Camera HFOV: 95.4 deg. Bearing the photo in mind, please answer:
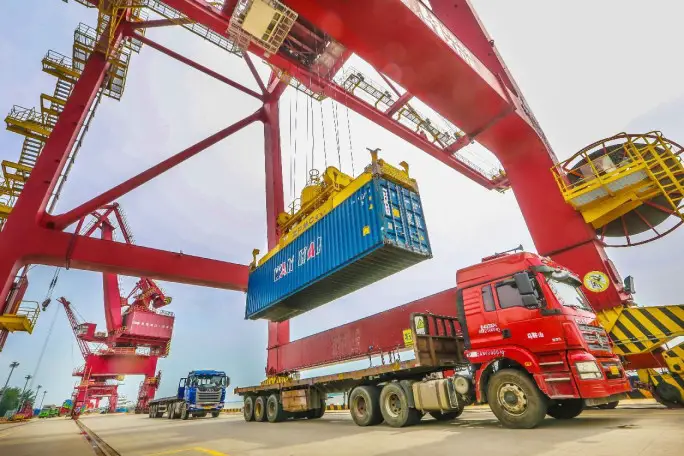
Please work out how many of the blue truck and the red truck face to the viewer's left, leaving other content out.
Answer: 0

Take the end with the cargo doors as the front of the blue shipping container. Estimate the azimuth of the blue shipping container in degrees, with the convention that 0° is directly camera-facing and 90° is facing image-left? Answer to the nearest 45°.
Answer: approximately 315°

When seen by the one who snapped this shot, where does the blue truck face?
facing the viewer and to the right of the viewer

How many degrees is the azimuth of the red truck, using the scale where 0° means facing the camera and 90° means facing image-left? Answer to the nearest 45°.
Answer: approximately 315°

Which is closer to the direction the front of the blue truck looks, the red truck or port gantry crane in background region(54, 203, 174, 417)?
the red truck

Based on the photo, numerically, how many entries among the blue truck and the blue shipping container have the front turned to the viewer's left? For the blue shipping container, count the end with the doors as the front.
0

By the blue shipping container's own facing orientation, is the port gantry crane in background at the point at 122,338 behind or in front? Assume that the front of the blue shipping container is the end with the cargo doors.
behind
